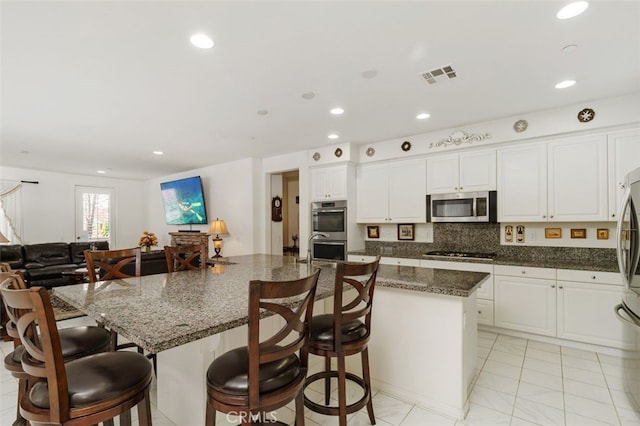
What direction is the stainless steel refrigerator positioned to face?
to the viewer's left

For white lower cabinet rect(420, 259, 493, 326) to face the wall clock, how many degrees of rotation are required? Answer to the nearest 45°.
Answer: approximately 90° to its right

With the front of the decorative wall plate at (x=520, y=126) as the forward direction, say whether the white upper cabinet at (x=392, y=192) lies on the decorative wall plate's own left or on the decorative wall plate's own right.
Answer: on the decorative wall plate's own right

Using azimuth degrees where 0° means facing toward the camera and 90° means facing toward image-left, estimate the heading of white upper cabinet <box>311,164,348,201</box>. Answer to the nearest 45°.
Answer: approximately 45°

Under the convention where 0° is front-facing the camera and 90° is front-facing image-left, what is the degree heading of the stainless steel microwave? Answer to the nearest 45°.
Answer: approximately 0°

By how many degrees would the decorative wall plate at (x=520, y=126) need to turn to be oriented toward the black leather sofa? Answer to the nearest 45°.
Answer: approximately 90° to its right

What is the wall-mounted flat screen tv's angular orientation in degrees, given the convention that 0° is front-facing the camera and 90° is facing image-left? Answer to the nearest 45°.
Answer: approximately 45°

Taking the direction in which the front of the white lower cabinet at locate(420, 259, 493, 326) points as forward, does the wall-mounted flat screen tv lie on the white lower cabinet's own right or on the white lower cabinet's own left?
on the white lower cabinet's own right

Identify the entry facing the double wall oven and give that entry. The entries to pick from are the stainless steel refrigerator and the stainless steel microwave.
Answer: the stainless steel refrigerator

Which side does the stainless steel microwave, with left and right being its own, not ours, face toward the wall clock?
right

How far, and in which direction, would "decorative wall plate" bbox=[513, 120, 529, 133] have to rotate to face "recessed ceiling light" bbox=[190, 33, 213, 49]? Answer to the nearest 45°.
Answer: approximately 45° to its right
